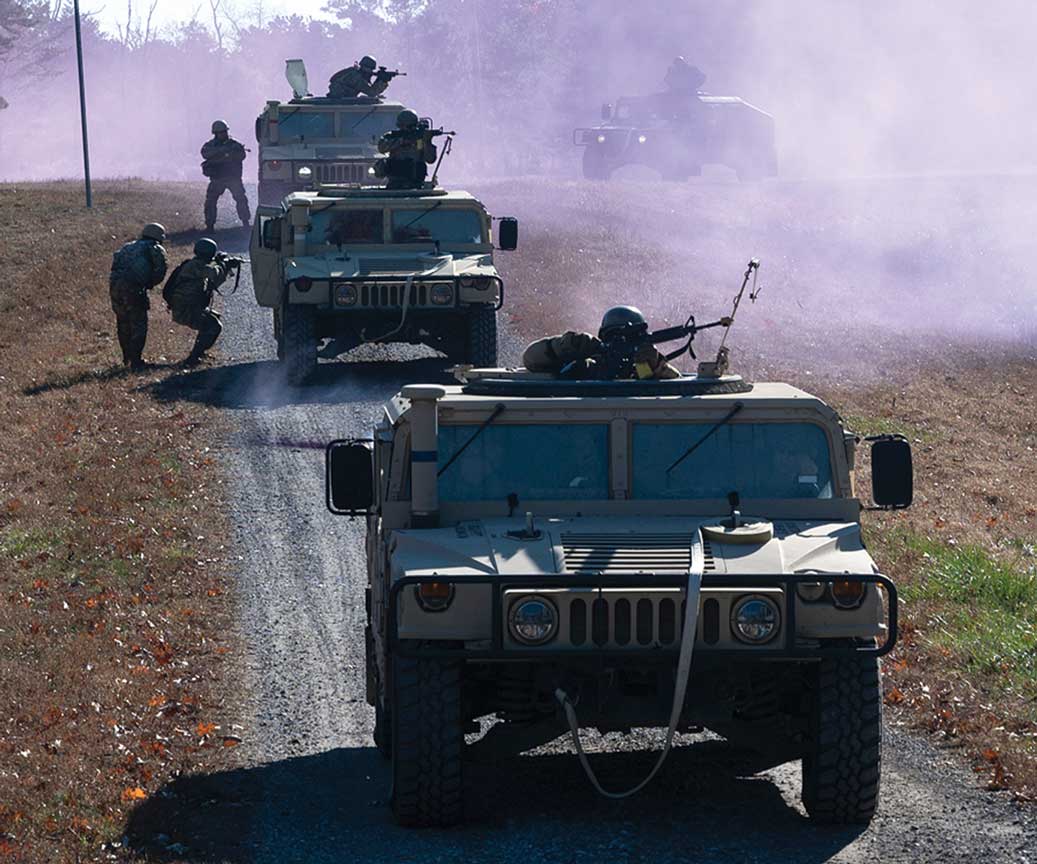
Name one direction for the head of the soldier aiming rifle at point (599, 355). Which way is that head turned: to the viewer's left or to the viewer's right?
to the viewer's right

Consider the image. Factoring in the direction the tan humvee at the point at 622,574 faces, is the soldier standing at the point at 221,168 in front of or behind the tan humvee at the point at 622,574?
behind

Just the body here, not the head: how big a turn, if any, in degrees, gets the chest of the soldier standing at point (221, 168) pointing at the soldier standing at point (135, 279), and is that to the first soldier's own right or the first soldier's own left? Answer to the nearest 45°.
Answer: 0° — they already face them

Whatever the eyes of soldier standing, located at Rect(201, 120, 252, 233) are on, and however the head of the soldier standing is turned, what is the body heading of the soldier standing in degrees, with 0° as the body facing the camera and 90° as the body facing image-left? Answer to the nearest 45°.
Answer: approximately 0°

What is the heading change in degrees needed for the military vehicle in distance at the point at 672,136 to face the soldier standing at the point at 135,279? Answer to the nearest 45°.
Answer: approximately 45° to its left

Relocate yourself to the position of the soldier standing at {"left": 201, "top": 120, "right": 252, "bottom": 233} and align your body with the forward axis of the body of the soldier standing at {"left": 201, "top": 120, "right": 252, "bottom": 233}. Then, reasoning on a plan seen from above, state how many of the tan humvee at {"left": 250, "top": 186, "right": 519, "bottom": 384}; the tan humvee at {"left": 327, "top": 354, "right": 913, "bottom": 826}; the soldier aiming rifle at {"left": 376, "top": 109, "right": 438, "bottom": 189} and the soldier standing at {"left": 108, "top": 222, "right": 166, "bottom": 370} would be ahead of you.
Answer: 4

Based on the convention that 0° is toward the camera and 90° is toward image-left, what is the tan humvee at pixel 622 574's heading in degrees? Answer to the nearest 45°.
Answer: approximately 0°

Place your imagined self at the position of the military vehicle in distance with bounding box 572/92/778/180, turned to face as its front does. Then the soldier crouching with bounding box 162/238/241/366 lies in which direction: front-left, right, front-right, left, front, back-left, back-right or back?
front-left

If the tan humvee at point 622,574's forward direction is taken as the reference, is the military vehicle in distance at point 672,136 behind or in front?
behind
